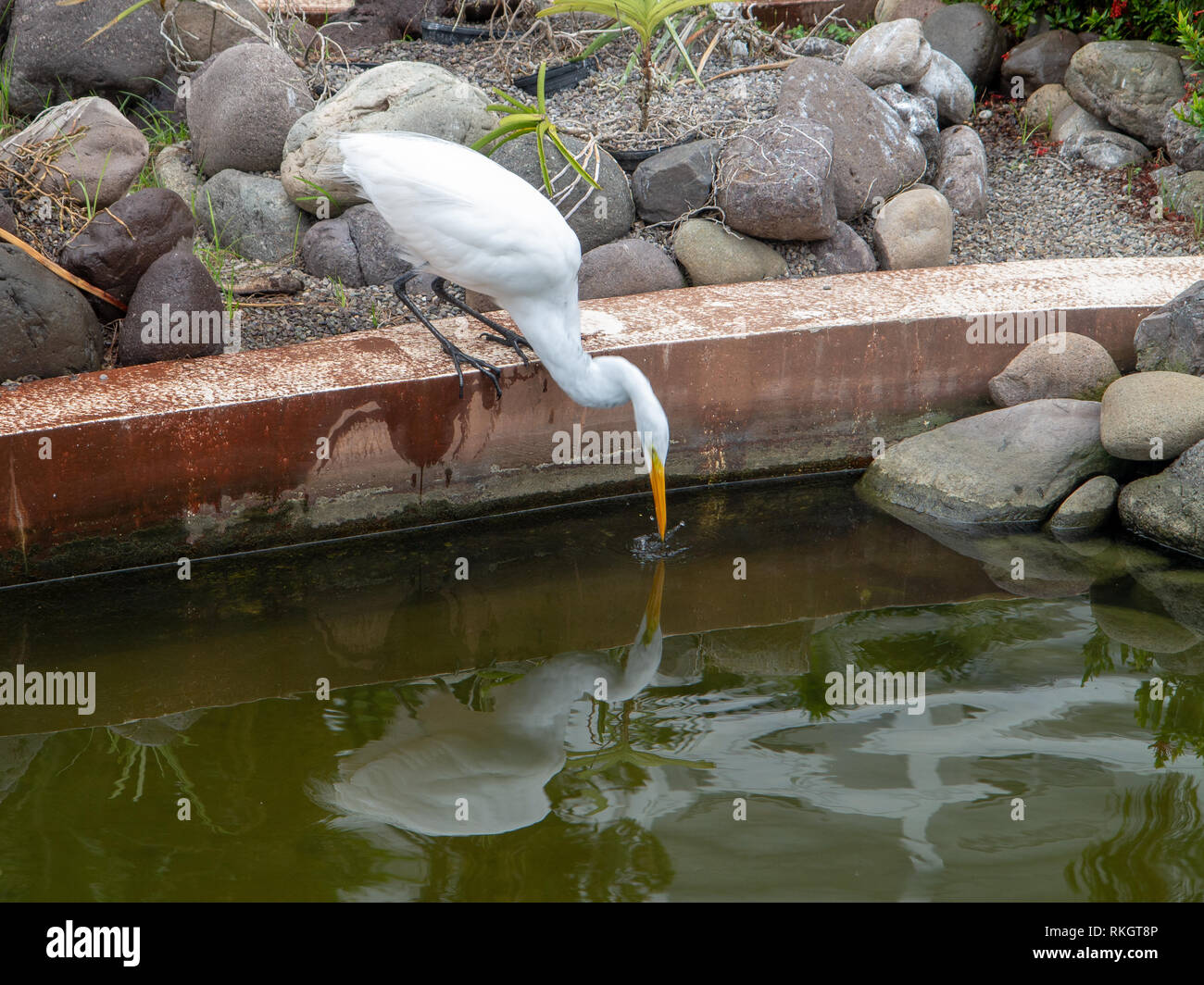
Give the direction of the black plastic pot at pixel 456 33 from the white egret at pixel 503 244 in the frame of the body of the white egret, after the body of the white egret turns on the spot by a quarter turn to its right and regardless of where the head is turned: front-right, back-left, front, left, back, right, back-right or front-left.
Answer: back-right

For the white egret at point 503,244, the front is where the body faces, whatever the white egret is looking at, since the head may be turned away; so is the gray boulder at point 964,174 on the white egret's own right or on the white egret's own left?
on the white egret's own left

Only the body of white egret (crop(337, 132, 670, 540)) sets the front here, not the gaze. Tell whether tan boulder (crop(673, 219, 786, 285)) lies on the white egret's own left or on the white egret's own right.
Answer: on the white egret's own left

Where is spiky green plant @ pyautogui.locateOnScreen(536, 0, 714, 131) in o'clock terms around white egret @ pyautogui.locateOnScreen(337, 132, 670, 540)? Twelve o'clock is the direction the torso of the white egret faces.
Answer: The spiky green plant is roughly at 8 o'clock from the white egret.

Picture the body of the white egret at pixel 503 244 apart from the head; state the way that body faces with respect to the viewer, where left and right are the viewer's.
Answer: facing the viewer and to the right of the viewer

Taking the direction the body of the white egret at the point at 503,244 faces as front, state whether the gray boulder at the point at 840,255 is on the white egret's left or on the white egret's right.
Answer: on the white egret's left

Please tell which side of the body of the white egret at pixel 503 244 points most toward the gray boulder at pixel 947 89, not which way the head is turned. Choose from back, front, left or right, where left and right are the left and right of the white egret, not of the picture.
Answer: left

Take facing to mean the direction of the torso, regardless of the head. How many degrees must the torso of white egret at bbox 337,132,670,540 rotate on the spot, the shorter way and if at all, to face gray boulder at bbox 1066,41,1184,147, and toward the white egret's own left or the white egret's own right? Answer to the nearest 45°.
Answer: approximately 90° to the white egret's own left

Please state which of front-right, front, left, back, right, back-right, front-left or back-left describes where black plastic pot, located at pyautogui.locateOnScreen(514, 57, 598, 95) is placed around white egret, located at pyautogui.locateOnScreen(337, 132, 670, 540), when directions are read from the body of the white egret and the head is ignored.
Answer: back-left

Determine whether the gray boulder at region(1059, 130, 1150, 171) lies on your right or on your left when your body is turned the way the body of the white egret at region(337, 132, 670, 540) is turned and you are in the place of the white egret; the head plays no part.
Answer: on your left

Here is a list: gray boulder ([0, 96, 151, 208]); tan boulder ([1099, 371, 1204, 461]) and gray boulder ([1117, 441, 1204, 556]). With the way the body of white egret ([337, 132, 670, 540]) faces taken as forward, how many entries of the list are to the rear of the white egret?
1
